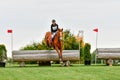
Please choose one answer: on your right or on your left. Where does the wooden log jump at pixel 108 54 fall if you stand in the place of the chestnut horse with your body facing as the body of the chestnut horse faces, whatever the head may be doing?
on your left
